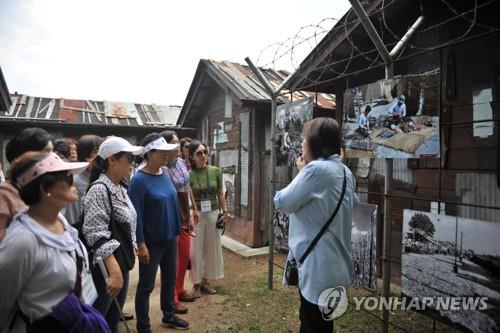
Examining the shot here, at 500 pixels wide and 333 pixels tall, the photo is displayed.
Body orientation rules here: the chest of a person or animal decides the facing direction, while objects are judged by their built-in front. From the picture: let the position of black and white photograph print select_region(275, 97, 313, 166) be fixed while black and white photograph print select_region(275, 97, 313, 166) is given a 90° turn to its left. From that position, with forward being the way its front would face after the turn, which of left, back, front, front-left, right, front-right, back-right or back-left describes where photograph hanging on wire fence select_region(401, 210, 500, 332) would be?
front

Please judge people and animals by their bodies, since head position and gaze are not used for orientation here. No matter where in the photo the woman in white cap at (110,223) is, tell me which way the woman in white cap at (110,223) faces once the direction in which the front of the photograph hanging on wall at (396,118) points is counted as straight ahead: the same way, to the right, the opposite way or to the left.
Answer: the opposite way

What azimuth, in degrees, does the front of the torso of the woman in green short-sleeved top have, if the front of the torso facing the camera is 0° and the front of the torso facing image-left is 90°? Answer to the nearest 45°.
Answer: approximately 315°

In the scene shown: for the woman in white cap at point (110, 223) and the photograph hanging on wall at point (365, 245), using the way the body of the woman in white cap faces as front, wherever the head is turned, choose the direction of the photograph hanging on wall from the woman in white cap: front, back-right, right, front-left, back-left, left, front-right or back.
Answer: front

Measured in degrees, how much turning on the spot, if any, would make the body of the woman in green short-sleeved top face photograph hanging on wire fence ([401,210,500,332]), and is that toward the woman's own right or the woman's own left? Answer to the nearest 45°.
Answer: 0° — they already face it

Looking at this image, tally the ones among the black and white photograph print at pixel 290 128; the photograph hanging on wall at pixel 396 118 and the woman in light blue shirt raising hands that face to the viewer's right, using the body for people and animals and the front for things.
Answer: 0

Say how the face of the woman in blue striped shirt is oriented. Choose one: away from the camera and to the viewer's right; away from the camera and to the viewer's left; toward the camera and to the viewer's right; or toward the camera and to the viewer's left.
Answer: toward the camera and to the viewer's right

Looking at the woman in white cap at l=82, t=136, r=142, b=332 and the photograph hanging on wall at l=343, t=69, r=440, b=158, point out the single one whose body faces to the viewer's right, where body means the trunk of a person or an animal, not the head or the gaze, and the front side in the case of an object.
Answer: the woman in white cap

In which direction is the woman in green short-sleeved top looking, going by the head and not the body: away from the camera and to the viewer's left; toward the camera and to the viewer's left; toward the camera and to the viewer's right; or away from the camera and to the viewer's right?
toward the camera and to the viewer's right

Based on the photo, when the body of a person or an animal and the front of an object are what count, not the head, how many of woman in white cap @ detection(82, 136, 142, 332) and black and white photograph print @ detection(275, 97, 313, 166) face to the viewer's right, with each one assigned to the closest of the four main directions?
1

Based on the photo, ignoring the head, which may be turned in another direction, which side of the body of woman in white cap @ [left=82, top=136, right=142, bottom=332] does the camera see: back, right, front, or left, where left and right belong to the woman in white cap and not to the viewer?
right

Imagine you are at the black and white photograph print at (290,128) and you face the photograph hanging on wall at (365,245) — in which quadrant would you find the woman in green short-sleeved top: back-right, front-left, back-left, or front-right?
back-right

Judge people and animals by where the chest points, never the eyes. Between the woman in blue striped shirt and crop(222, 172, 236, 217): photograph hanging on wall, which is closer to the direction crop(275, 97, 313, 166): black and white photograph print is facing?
the woman in blue striped shirt

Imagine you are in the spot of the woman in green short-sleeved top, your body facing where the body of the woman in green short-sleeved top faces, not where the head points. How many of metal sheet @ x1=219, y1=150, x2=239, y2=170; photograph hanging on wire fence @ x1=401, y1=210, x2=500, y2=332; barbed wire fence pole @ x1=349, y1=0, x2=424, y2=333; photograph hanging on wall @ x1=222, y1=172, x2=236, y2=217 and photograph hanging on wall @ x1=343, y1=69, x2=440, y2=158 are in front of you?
3
